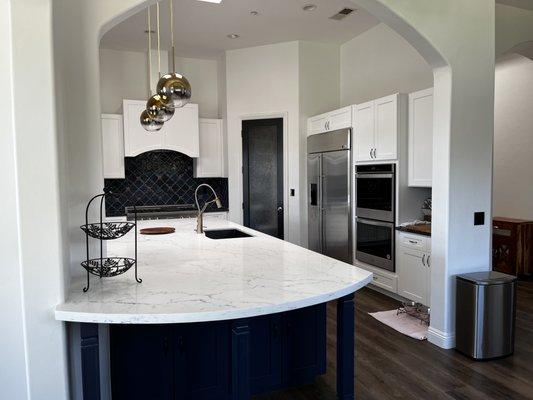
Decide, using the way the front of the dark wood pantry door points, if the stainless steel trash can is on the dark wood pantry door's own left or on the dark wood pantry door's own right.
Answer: on the dark wood pantry door's own left

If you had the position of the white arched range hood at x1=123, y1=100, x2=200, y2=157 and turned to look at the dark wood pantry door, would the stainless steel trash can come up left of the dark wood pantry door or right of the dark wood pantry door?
right

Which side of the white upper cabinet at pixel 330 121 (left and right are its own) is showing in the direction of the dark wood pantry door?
right

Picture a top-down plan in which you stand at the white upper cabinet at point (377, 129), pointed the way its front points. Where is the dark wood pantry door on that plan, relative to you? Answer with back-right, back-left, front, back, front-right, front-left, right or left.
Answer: right

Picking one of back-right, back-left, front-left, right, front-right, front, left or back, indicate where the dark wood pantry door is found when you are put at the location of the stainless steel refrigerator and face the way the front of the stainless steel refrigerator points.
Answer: right

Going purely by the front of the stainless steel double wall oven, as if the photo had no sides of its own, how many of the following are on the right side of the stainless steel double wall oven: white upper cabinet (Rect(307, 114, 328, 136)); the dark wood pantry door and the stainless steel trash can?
2

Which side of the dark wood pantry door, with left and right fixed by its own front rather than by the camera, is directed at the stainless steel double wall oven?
left

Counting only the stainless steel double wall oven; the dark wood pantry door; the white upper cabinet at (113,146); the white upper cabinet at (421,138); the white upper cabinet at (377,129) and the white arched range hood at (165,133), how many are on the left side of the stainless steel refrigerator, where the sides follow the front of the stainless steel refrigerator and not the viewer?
3

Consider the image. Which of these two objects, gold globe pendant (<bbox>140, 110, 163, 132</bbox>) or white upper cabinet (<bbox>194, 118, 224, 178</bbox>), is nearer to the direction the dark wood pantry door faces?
the gold globe pendant

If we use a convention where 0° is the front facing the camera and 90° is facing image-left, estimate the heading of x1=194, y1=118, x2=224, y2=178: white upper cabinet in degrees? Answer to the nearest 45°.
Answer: approximately 0°

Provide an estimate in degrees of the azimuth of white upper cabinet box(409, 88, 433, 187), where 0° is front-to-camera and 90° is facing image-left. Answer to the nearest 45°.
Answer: approximately 45°

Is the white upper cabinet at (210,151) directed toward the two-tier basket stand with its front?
yes

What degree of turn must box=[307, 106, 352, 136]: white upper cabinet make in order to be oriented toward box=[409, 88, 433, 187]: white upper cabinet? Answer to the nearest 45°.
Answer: approximately 90° to its left

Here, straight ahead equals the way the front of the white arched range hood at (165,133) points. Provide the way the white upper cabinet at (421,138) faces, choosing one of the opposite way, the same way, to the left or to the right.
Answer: to the right
